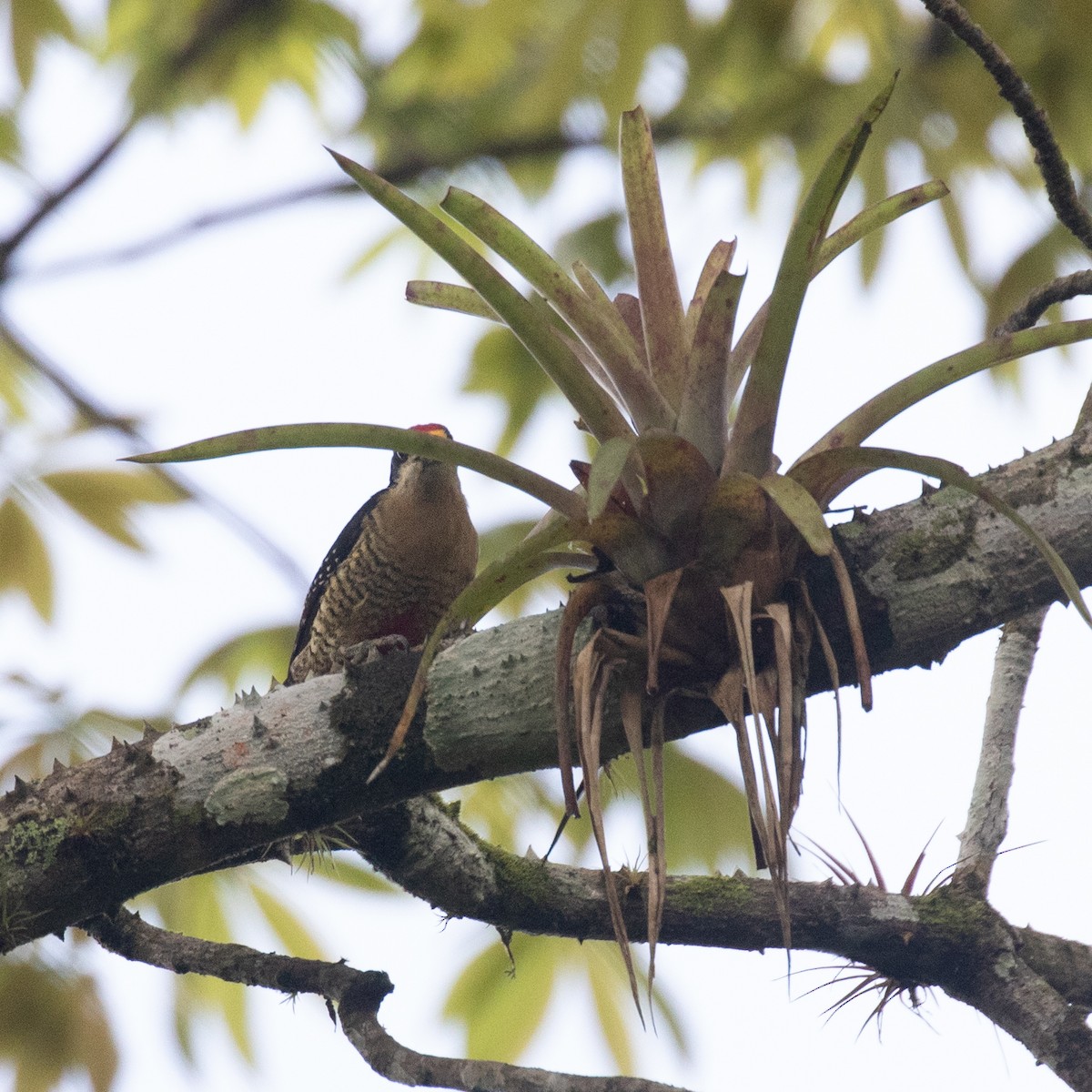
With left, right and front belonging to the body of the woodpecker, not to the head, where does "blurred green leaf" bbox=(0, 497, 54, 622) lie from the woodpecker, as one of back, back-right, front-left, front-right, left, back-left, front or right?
back-right

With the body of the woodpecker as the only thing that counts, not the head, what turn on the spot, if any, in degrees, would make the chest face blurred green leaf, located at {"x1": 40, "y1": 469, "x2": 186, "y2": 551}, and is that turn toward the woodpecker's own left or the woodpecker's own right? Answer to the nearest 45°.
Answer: approximately 135° to the woodpecker's own right

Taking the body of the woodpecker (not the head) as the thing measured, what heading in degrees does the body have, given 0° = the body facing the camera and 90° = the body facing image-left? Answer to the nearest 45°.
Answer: approximately 315°
